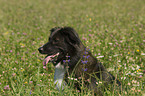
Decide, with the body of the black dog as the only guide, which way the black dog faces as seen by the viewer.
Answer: to the viewer's left
